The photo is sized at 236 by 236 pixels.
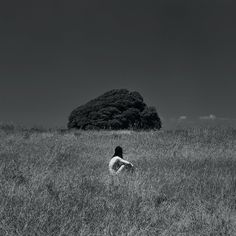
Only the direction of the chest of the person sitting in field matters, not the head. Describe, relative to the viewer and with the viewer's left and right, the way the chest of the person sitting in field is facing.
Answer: facing away from the viewer and to the right of the viewer

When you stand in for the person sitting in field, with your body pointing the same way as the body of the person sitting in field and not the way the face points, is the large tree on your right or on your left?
on your left
